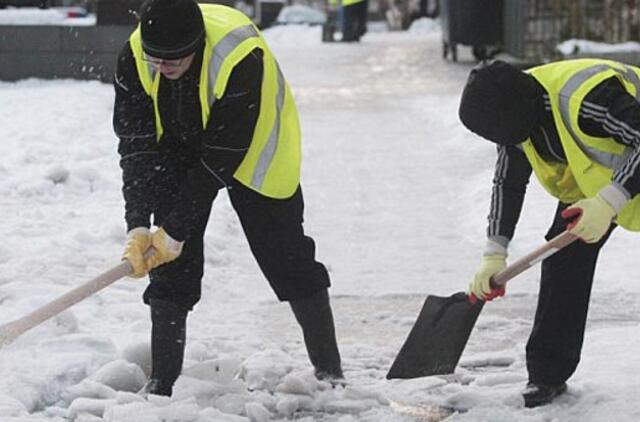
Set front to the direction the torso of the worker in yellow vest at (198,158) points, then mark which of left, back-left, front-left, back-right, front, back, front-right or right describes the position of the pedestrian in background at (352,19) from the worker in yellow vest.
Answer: back-right

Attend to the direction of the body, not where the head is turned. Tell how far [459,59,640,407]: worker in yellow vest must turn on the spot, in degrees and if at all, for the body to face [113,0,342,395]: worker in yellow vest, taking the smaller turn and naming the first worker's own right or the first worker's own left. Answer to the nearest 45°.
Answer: approximately 45° to the first worker's own right

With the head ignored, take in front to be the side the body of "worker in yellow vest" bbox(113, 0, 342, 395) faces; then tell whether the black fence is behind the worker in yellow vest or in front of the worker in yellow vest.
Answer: behind

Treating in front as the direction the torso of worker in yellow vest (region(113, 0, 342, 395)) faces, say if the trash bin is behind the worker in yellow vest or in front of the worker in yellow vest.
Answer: behind

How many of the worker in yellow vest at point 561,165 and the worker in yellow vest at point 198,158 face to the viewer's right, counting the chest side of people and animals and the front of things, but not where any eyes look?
0

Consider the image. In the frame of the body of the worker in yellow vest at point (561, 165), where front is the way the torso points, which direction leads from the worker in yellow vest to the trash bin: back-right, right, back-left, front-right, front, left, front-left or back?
back-right

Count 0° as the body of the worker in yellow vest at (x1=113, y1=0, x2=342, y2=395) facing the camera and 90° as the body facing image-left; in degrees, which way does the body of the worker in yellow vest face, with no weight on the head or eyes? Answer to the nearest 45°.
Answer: approximately 45°

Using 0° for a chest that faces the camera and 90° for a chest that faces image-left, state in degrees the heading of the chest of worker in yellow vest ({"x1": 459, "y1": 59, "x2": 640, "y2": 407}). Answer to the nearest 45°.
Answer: approximately 45°

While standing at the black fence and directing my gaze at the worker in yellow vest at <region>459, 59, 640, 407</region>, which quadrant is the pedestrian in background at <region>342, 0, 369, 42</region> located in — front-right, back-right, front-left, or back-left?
back-right

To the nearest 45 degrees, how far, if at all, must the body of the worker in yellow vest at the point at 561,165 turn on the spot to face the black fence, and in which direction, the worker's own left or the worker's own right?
approximately 135° to the worker's own right

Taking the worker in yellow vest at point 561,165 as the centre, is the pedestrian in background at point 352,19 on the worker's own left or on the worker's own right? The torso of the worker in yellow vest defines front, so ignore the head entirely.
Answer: on the worker's own right
